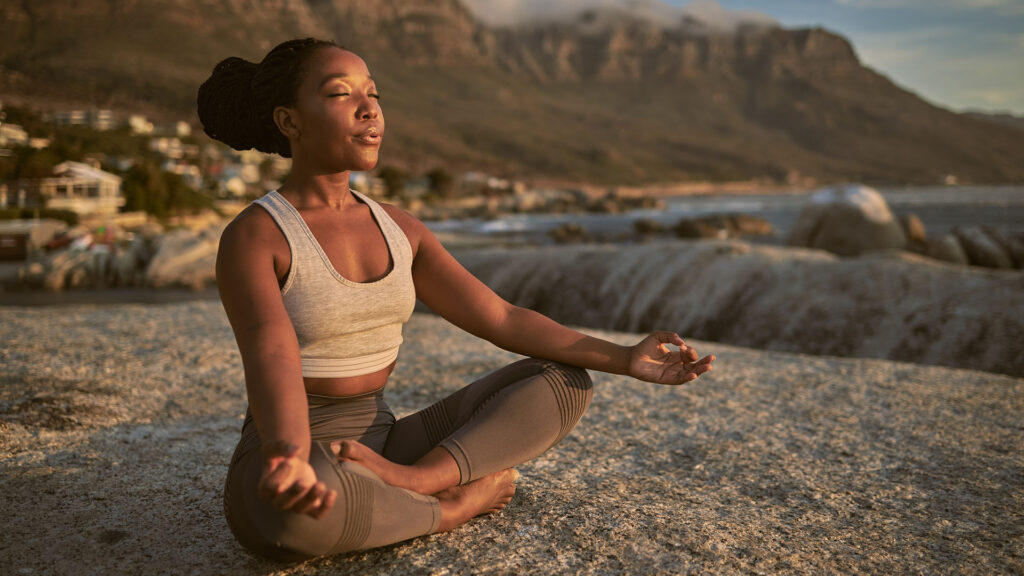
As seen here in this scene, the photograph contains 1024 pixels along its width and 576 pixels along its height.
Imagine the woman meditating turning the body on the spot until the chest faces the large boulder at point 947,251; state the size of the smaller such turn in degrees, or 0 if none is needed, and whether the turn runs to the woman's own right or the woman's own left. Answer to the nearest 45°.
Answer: approximately 90° to the woman's own left

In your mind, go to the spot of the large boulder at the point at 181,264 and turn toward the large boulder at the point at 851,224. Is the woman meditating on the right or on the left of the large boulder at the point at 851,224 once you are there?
right

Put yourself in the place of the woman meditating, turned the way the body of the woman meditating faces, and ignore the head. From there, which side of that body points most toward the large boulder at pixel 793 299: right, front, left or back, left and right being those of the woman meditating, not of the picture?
left

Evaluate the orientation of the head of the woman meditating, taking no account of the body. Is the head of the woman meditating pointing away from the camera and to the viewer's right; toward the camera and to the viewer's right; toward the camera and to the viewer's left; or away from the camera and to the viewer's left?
toward the camera and to the viewer's right

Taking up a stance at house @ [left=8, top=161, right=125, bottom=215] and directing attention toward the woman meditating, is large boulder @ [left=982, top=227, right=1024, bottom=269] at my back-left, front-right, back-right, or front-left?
front-left

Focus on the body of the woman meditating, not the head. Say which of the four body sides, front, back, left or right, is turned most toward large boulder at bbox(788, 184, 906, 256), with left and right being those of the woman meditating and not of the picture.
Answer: left

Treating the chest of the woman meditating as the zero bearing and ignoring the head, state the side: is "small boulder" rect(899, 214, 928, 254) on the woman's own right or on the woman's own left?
on the woman's own left

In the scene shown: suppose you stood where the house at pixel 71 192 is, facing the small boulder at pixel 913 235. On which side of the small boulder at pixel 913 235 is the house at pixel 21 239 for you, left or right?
right

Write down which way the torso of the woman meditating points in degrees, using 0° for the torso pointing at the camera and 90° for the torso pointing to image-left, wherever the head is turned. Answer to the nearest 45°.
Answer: approximately 315°
